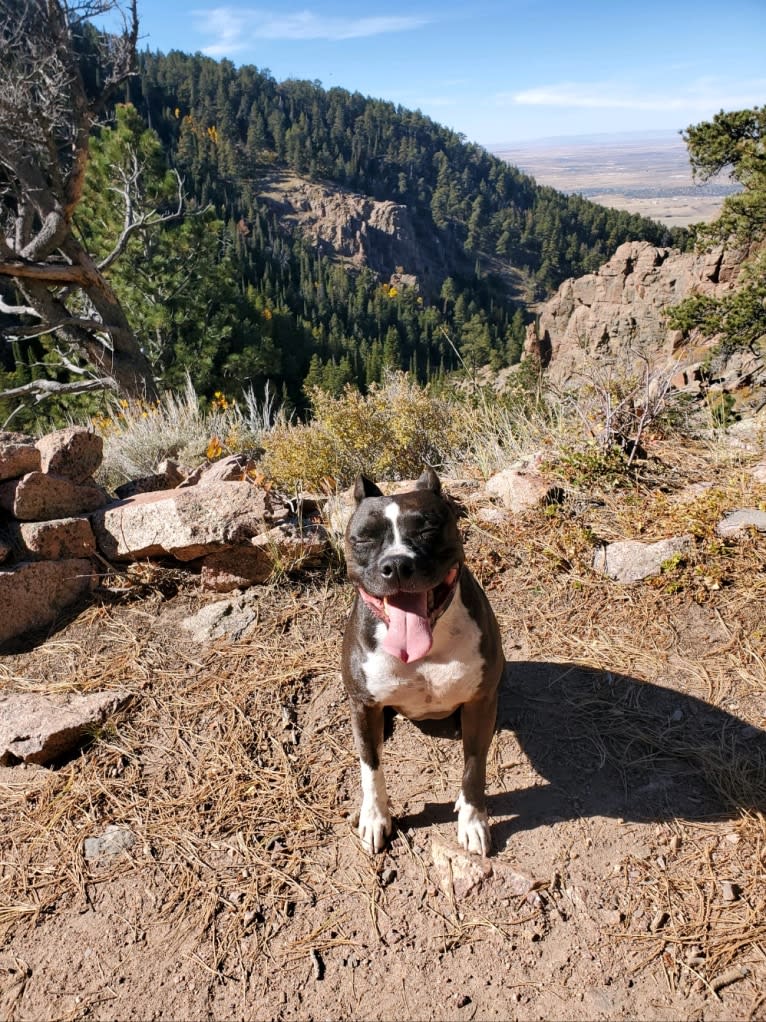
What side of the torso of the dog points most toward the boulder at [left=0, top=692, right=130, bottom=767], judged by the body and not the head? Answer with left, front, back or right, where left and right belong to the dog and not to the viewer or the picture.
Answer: right

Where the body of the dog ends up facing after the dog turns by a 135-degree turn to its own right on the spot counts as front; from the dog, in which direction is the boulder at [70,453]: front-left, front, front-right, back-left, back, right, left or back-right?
front

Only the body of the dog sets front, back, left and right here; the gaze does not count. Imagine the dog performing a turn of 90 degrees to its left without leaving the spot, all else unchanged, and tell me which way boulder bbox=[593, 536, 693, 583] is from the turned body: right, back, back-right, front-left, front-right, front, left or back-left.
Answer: front-left

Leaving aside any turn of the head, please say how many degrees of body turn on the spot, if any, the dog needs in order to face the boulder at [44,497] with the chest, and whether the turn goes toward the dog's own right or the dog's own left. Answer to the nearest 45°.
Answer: approximately 135° to the dog's own right

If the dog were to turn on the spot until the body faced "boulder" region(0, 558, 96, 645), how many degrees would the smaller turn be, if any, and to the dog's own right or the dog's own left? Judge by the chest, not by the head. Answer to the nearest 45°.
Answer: approximately 135° to the dog's own right

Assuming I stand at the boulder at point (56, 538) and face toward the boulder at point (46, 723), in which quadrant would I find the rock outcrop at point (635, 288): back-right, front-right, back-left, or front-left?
back-left

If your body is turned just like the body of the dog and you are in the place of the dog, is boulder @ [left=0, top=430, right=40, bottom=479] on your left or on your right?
on your right

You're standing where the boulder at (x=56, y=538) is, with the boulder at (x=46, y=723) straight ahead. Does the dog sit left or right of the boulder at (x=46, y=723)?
left

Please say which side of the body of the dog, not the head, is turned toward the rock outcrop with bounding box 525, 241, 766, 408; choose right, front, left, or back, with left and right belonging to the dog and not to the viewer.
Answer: back

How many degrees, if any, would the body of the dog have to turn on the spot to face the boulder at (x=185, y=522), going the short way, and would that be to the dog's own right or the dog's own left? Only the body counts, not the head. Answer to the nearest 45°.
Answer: approximately 135° to the dog's own right

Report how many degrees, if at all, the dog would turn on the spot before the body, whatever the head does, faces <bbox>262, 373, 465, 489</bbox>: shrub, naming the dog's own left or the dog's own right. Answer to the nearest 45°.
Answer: approximately 180°

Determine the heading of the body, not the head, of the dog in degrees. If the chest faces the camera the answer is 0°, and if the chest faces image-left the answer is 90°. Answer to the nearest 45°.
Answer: approximately 0°
